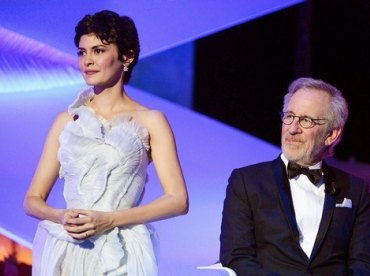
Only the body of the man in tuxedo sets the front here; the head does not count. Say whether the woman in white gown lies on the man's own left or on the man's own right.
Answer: on the man's own right

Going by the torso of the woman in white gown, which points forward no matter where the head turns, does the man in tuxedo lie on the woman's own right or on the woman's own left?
on the woman's own left

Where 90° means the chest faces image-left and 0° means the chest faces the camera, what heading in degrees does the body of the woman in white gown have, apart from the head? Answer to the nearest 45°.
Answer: approximately 45°

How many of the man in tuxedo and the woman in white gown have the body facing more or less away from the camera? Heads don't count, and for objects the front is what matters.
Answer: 0

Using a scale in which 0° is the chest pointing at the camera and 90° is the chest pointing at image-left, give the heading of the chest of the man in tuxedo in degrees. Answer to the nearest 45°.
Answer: approximately 0°
